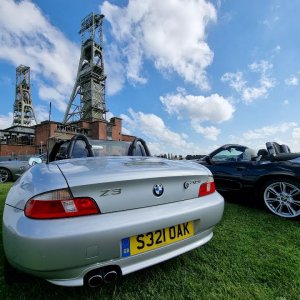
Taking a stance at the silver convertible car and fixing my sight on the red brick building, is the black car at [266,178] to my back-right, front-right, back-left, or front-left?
front-right

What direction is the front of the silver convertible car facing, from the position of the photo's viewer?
facing away from the viewer and to the left of the viewer

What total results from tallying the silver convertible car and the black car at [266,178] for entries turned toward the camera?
0

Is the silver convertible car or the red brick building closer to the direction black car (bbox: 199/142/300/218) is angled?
the red brick building

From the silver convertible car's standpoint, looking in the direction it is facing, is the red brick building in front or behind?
in front

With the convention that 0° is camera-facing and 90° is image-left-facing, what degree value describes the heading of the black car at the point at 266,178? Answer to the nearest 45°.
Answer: approximately 90°

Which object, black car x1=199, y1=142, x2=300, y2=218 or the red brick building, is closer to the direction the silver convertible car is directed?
the red brick building

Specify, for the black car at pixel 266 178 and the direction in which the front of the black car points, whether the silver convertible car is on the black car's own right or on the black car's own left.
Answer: on the black car's own left

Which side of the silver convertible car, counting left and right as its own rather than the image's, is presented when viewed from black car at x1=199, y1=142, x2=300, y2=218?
right

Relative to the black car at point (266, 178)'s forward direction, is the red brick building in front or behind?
in front
